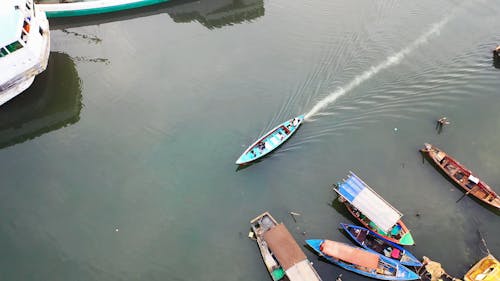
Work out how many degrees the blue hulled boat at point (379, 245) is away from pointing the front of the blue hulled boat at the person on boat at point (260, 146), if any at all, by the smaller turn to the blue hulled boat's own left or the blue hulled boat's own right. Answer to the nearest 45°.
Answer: approximately 135° to the blue hulled boat's own right

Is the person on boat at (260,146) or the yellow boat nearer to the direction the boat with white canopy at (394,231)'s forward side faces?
the yellow boat

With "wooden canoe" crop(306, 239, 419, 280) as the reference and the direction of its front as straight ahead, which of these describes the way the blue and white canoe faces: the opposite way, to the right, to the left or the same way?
to the right

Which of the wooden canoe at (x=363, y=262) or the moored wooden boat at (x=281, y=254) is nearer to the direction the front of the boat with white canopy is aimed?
the wooden canoe

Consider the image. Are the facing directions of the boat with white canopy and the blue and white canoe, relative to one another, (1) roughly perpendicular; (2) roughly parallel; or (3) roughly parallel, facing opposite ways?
roughly perpendicular

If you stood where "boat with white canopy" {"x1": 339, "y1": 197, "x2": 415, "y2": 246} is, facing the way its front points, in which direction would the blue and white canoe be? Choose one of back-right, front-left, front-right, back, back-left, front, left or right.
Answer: back-right

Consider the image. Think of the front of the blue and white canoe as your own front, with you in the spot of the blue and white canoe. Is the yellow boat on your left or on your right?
on your left

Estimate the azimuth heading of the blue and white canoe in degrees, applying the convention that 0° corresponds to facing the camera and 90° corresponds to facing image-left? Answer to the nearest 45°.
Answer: approximately 45°

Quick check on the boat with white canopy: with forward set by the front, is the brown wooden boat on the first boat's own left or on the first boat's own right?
on the first boat's own left

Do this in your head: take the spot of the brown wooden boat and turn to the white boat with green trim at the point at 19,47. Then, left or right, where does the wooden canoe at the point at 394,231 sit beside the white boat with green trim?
left

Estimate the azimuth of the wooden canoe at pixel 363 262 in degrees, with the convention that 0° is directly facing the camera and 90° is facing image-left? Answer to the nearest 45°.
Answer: approximately 315°
